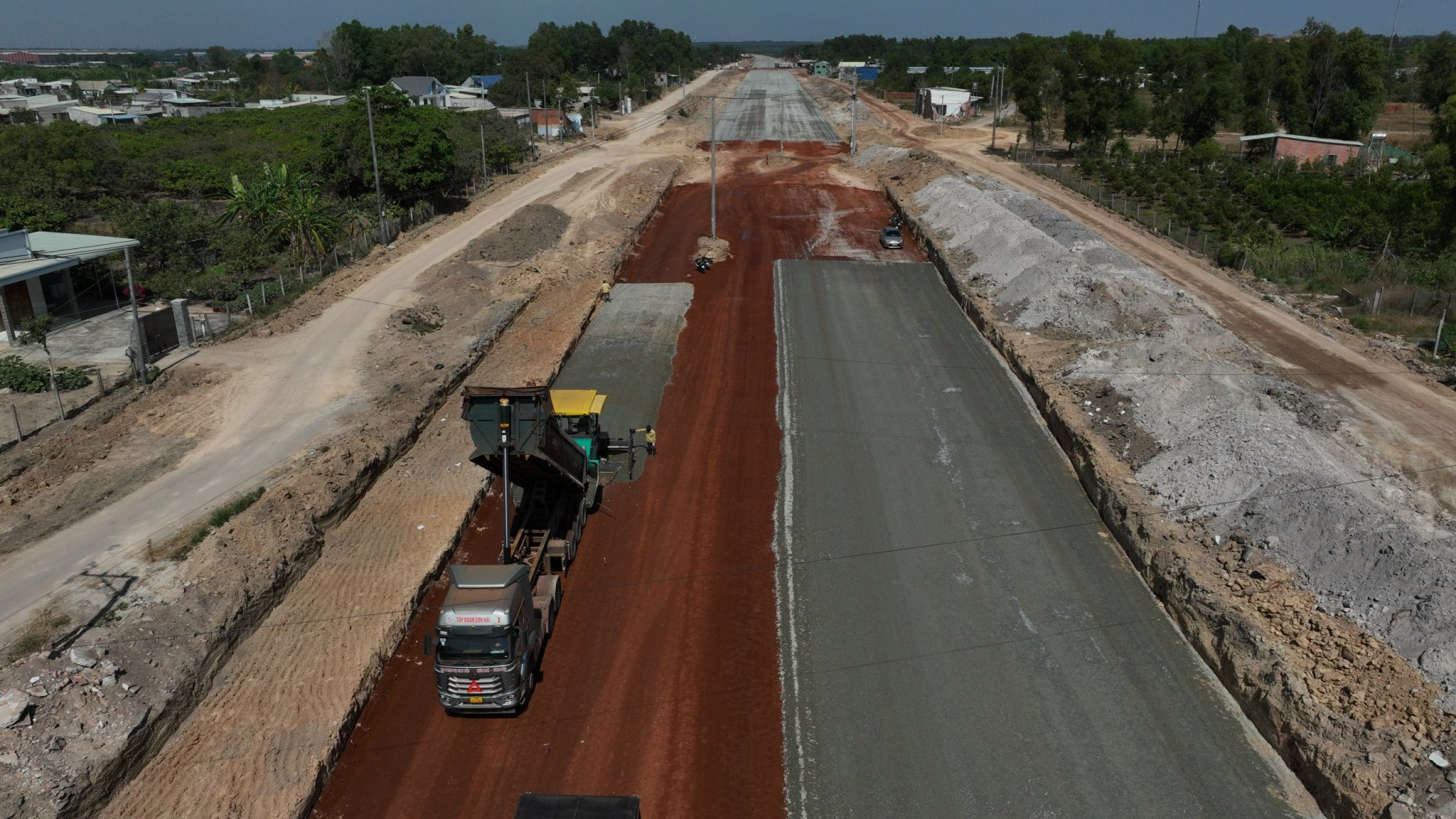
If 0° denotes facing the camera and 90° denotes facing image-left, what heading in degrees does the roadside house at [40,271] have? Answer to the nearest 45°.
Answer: approximately 315°

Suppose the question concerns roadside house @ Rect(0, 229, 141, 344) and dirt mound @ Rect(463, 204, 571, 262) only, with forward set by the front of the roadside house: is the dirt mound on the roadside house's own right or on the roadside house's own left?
on the roadside house's own left

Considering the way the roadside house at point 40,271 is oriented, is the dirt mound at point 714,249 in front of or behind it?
in front

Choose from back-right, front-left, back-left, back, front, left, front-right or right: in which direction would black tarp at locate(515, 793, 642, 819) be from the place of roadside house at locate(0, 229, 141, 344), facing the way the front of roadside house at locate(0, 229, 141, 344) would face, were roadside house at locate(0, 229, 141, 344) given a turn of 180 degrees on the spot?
back-left

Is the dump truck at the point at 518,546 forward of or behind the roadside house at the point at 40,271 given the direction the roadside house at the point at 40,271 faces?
forward
